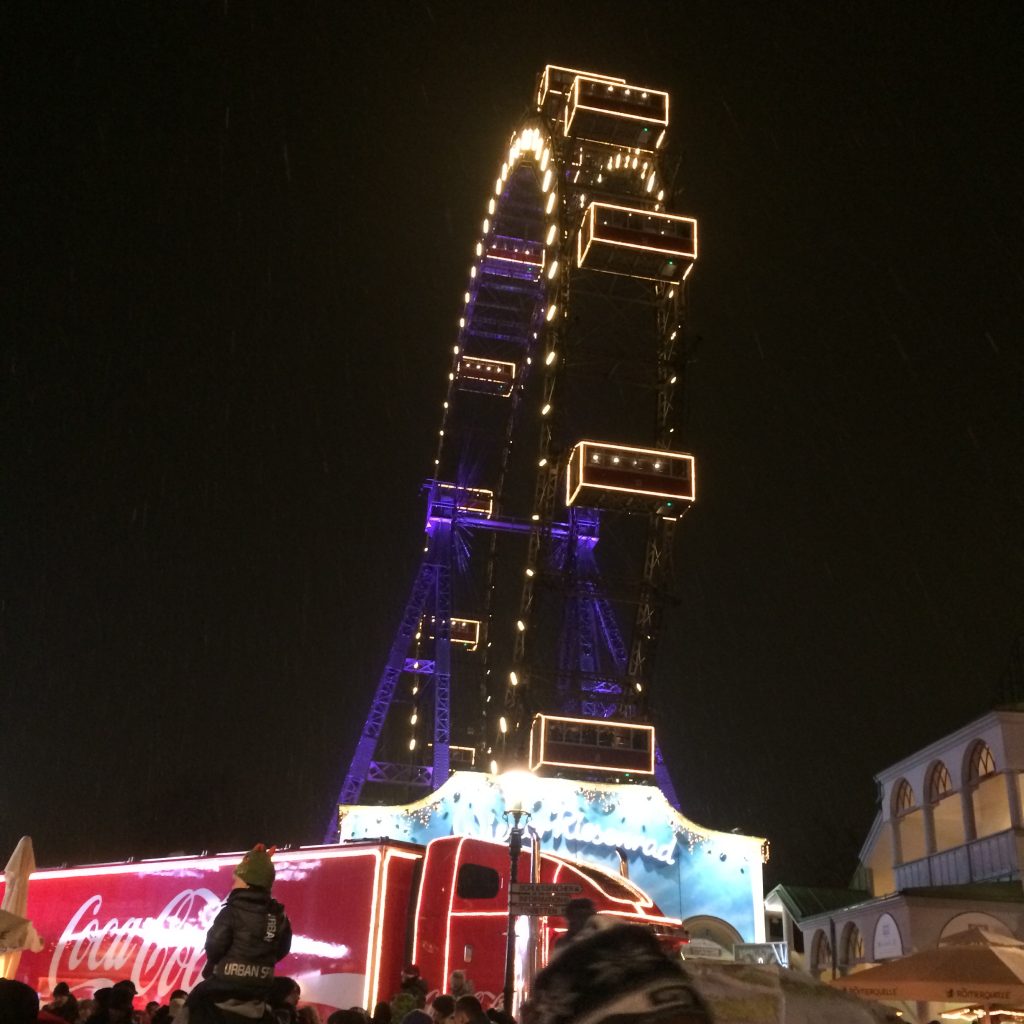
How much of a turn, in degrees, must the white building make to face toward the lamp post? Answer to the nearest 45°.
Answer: approximately 45° to its left

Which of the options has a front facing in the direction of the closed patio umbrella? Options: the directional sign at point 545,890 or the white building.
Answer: the white building

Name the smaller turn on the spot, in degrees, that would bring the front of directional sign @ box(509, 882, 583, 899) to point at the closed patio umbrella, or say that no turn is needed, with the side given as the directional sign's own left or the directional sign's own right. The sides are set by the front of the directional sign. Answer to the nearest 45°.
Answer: approximately 90° to the directional sign's own right

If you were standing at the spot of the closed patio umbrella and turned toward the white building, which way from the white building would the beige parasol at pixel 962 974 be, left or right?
right

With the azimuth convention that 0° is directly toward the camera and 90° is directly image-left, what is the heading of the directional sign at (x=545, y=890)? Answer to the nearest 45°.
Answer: approximately 0°

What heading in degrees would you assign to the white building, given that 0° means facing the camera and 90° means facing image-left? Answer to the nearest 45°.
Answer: approximately 45°

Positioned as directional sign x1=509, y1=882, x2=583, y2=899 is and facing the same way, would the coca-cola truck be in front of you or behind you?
behind

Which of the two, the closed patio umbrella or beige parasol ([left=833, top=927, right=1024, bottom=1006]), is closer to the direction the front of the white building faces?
the closed patio umbrella
